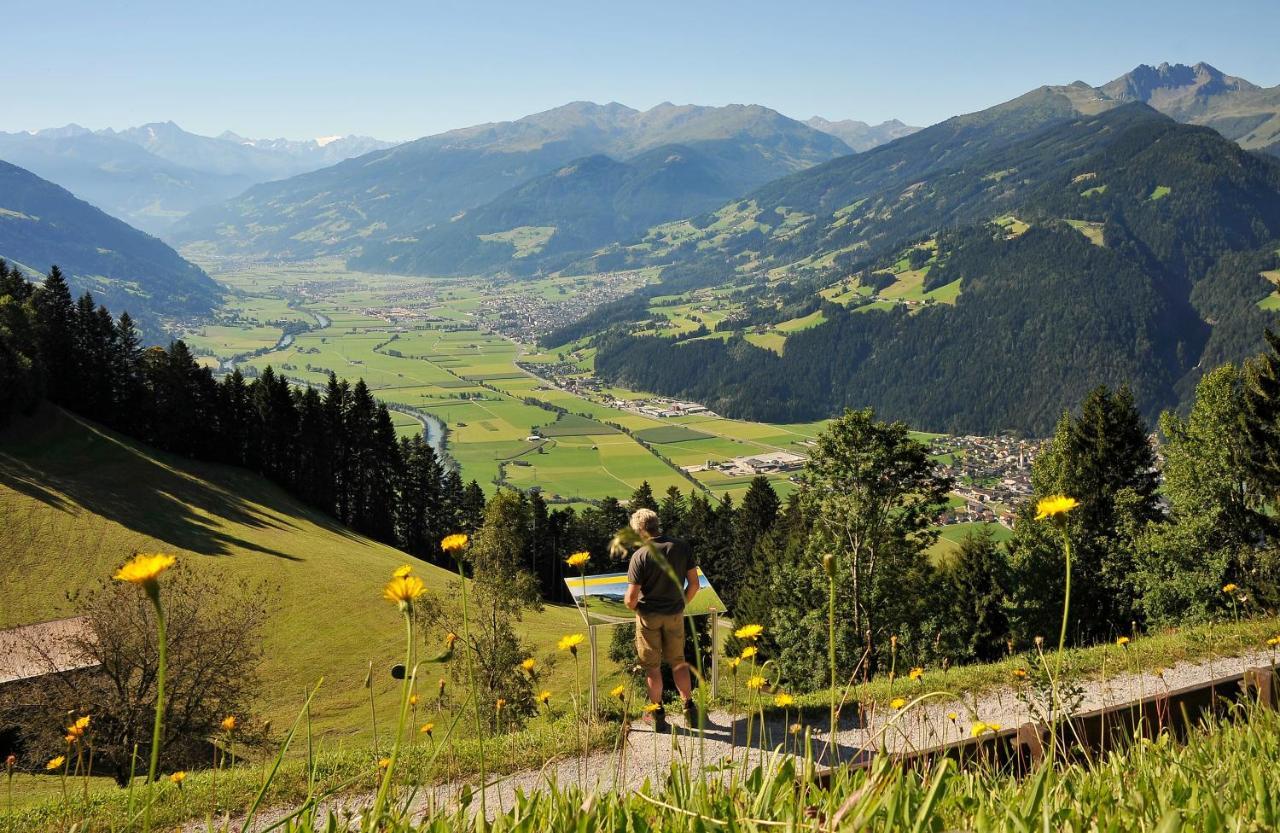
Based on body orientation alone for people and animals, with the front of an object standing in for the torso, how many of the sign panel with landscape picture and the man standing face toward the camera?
1

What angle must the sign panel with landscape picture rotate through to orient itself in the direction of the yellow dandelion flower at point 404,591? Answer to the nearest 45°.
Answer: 0° — it already faces it

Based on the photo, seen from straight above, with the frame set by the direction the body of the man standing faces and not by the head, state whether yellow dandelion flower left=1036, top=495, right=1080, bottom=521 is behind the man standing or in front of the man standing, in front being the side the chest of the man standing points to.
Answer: behind

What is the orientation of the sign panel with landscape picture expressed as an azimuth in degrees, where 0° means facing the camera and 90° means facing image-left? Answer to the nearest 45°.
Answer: approximately 0°

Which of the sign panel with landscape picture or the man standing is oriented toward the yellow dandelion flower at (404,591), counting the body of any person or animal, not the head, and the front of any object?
the sign panel with landscape picture

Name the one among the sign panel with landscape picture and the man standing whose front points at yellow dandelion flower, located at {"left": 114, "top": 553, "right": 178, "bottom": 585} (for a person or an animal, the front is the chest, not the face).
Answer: the sign panel with landscape picture

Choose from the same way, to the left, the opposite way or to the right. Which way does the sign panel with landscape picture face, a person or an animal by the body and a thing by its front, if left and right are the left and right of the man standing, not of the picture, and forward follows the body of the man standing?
the opposite way

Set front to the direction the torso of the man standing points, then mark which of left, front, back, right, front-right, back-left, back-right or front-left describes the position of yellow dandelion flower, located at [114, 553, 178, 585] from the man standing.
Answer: back

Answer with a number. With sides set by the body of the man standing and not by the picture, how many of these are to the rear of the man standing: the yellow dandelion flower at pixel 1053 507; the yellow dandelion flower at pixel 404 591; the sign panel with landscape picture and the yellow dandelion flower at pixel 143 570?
3

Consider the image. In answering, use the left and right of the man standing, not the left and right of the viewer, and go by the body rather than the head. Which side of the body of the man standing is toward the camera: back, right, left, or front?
back
